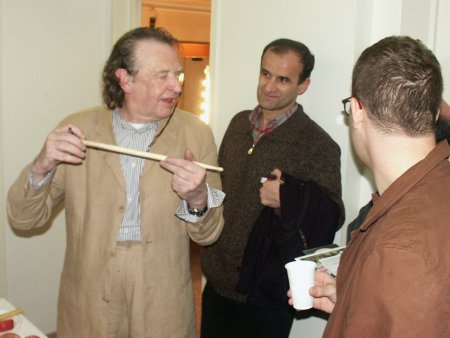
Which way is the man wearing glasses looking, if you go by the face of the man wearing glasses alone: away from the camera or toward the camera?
away from the camera

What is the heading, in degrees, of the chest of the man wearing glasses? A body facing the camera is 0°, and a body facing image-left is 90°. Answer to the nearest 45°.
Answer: approximately 135°
